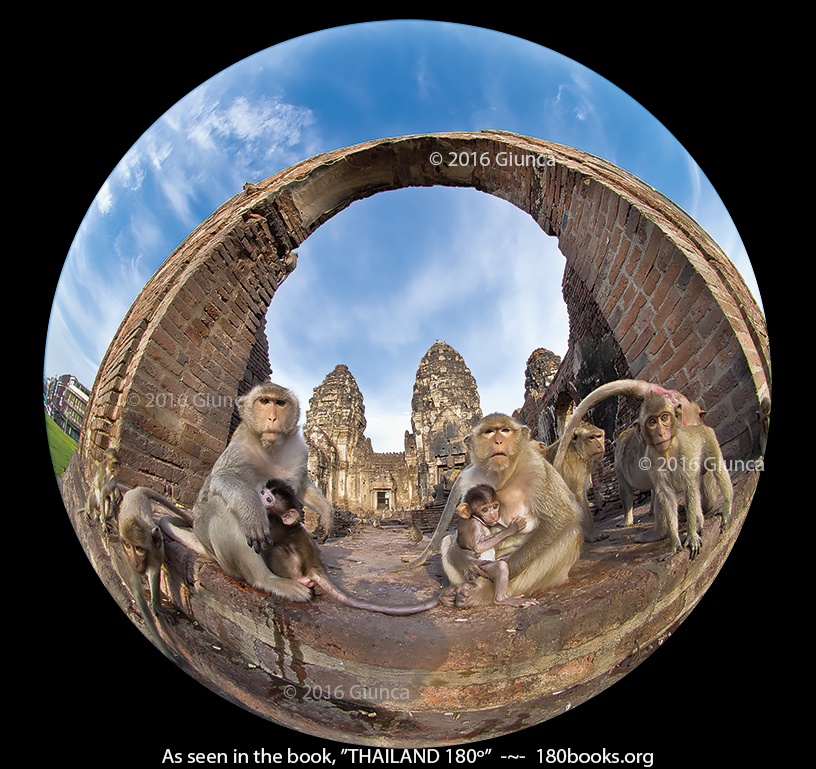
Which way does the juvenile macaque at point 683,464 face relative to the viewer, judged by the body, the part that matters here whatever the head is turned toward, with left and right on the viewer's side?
facing the viewer and to the left of the viewer

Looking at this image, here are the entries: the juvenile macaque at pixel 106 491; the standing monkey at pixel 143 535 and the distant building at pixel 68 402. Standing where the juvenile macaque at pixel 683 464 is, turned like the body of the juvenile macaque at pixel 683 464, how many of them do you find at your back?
0

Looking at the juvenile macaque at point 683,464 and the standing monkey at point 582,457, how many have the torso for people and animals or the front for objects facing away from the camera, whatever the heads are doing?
0

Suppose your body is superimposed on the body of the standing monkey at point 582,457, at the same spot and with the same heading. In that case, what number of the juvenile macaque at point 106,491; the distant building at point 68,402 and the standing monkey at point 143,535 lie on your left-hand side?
0

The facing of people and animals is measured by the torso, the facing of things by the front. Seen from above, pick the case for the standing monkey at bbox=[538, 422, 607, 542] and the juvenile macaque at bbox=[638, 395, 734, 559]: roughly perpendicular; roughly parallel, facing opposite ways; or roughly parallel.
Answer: roughly perpendicular
